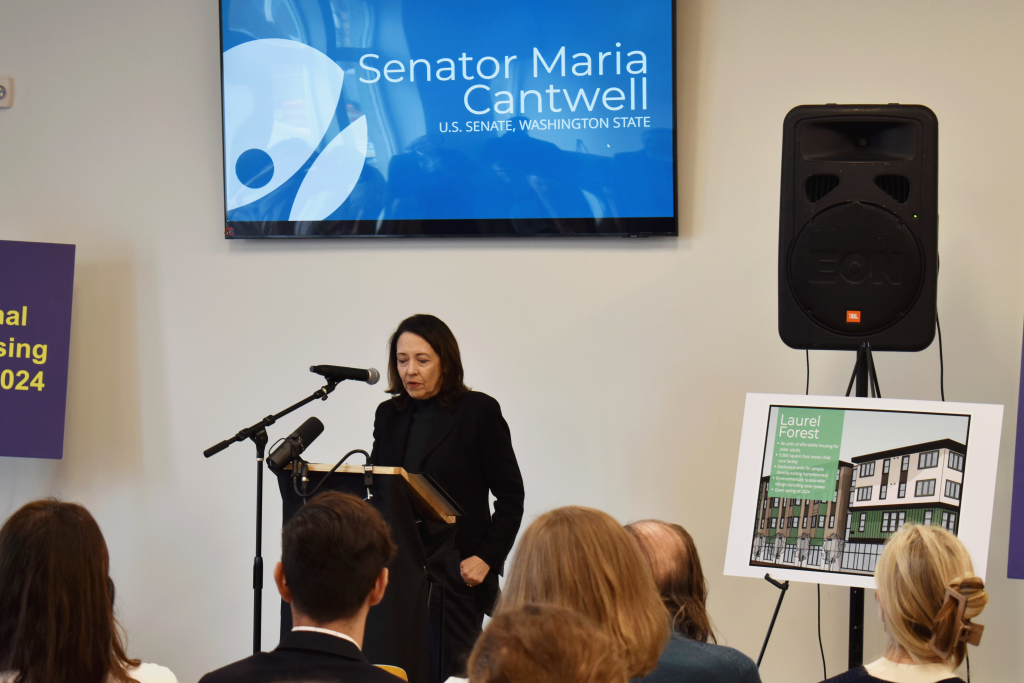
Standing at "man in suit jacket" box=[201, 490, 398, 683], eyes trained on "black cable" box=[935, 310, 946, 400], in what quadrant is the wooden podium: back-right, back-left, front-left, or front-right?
front-left

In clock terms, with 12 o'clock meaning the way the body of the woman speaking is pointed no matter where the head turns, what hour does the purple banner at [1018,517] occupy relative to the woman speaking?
The purple banner is roughly at 8 o'clock from the woman speaking.

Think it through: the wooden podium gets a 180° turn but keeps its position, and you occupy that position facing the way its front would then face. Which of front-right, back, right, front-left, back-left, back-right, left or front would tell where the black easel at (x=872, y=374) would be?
front-right

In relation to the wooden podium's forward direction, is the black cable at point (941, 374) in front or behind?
behind

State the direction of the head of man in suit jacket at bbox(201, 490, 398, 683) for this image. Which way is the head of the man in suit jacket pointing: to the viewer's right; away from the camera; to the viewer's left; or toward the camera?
away from the camera

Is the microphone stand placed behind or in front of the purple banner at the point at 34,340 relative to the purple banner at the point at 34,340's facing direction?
in front

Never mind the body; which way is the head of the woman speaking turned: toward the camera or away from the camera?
toward the camera

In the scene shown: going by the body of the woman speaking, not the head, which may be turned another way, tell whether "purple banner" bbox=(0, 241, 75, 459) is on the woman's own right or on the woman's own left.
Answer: on the woman's own right

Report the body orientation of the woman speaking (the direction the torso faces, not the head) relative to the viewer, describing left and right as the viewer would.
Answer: facing the viewer and to the left of the viewer

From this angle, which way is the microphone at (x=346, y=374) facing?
to the viewer's right

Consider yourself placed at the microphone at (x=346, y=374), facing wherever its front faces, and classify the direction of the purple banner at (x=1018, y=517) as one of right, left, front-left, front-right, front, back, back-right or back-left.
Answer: front

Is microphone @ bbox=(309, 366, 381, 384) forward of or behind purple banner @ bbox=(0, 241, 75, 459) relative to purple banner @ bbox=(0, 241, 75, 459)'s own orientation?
forward

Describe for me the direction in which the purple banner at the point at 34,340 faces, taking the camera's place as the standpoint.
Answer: facing the viewer

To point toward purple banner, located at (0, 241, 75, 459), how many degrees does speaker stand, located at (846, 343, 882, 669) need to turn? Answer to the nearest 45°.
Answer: approximately 90° to its right

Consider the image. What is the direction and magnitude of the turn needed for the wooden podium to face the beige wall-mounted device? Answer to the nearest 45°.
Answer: approximately 90° to its right

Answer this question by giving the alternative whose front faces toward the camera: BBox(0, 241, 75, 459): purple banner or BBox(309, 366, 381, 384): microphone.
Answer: the purple banner

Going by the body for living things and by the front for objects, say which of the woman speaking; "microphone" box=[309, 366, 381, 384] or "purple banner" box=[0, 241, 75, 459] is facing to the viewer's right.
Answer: the microphone

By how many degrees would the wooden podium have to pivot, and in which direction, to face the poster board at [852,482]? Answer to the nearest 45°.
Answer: approximately 135° to its left

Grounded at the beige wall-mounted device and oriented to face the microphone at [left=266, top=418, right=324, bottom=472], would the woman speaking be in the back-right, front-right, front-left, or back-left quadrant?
front-left
